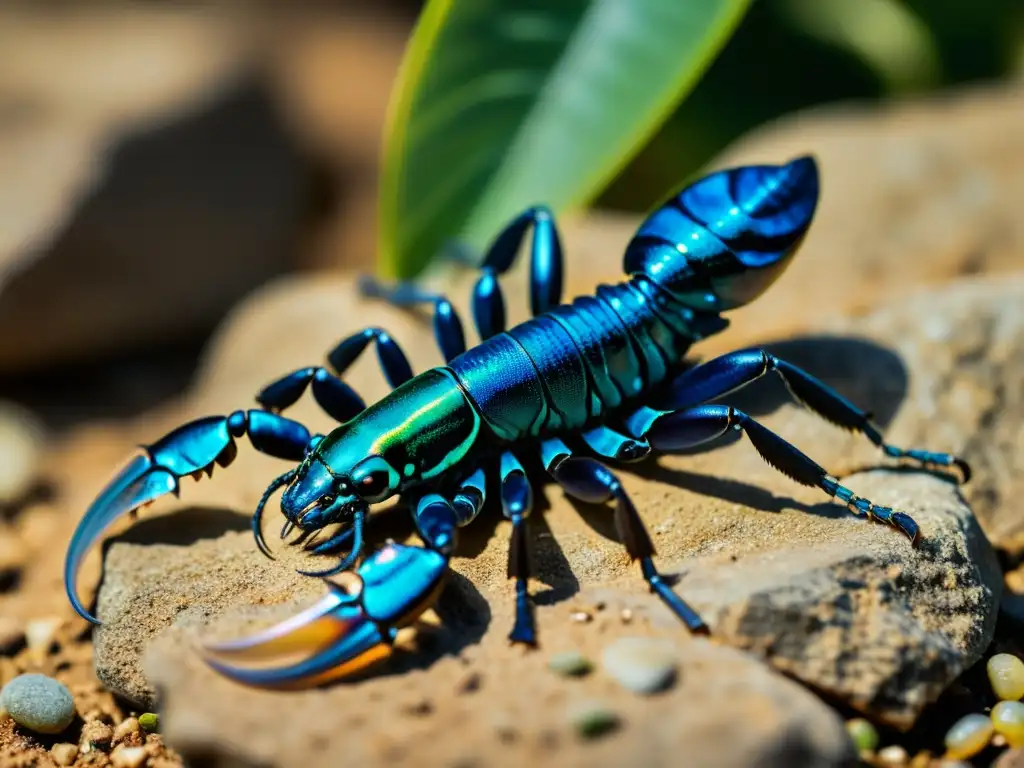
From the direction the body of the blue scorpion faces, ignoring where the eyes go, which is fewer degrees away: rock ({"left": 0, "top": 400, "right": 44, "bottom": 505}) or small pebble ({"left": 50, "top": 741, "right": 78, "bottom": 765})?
the small pebble

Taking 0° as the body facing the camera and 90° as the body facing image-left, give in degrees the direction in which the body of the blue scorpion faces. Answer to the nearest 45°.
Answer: approximately 45°

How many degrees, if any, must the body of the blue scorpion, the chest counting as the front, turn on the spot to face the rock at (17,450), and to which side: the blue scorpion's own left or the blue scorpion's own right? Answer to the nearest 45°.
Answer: approximately 90° to the blue scorpion's own right

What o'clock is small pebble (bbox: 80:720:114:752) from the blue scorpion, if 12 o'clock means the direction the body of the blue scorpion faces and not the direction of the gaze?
The small pebble is roughly at 1 o'clock from the blue scorpion.

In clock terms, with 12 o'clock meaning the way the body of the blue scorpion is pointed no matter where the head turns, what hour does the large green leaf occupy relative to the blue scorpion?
The large green leaf is roughly at 5 o'clock from the blue scorpion.

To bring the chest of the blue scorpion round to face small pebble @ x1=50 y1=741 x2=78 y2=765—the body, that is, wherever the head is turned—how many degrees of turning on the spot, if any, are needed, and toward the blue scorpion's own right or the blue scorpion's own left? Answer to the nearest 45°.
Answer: approximately 45° to the blue scorpion's own right

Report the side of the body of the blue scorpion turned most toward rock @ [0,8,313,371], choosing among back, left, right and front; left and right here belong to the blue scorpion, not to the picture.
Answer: right

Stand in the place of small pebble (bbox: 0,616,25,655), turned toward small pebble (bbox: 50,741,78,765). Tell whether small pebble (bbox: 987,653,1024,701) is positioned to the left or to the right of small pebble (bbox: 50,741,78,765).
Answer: left

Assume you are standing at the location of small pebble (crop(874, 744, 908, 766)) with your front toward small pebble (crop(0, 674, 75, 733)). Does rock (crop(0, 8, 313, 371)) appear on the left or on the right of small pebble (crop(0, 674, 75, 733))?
right

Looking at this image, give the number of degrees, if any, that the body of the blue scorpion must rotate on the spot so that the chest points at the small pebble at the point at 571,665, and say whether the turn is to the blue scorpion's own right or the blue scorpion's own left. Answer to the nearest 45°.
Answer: approximately 45° to the blue scorpion's own left

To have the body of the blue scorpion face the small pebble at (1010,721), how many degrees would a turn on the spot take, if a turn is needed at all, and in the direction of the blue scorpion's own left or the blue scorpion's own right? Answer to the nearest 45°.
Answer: approximately 90° to the blue scorpion's own left
